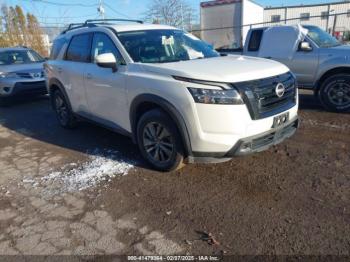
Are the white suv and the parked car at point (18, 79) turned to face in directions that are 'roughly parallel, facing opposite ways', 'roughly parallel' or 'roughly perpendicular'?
roughly parallel

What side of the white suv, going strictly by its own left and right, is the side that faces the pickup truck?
left

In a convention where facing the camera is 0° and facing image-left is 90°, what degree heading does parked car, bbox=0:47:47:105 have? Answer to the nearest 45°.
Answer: approximately 315°

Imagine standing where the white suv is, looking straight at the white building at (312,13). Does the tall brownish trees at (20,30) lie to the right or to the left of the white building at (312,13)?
left

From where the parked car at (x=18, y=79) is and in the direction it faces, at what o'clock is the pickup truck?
The pickup truck is roughly at 12 o'clock from the parked car.

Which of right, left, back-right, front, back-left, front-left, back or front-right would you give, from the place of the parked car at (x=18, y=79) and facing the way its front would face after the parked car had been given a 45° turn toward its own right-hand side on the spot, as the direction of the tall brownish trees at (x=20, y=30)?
back

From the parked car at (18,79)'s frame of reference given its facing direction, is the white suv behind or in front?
in front

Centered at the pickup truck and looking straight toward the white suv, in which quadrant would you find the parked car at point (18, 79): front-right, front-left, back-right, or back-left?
front-right

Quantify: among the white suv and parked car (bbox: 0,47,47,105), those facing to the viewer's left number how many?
0

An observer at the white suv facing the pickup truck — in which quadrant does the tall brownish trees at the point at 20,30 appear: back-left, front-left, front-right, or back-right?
front-left

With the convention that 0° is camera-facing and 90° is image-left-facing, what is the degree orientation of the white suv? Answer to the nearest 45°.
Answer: approximately 315°

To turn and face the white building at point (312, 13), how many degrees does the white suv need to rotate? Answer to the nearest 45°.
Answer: approximately 90° to its left

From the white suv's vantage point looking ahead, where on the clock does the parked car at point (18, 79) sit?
The parked car is roughly at 6 o'clock from the white suv.
